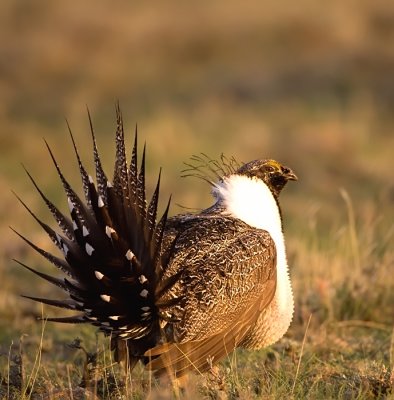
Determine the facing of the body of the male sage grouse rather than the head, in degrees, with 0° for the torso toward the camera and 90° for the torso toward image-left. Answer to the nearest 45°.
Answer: approximately 225°
